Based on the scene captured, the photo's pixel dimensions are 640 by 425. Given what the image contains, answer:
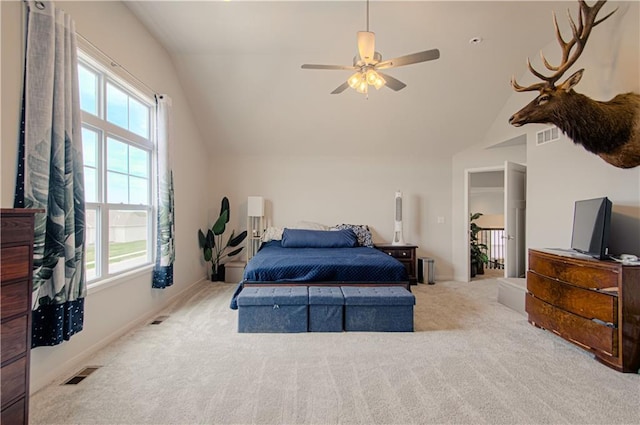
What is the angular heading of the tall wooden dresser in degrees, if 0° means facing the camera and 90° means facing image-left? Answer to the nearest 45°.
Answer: approximately 315°

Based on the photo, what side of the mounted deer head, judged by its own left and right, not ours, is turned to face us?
left

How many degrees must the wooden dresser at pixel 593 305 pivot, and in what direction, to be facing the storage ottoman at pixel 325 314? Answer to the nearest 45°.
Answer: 0° — it already faces it

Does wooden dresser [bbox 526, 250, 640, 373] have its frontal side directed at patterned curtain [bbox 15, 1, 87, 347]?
yes

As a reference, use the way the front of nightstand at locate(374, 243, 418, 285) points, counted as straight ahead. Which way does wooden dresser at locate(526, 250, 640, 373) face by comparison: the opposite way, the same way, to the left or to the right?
to the right

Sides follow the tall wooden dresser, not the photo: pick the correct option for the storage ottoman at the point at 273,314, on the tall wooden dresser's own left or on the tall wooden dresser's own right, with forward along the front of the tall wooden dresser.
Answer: on the tall wooden dresser's own left

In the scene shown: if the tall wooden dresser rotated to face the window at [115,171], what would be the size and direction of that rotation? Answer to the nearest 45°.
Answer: approximately 90° to its left

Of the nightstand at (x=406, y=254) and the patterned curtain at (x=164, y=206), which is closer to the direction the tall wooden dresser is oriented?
the nightstand
